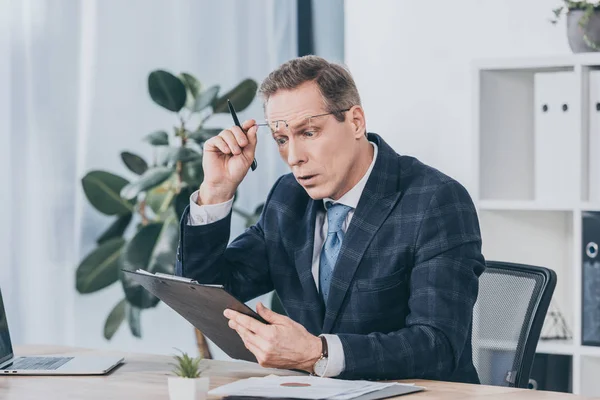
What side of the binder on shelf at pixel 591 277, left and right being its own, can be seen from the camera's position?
front

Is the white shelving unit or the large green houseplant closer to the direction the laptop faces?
the white shelving unit

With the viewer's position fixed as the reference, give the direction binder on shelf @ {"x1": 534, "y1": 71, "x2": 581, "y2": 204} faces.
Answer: facing the viewer

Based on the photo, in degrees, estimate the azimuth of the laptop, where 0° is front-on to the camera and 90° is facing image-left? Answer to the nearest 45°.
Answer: approximately 270°

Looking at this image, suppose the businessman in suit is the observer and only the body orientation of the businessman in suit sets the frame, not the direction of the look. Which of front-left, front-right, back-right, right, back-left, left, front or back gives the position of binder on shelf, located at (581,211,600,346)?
back

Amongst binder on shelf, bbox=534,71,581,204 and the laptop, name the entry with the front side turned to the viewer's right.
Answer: the laptop

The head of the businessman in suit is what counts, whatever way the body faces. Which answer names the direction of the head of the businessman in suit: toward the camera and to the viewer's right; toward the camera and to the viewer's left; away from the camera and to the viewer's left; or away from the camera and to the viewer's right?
toward the camera and to the viewer's left

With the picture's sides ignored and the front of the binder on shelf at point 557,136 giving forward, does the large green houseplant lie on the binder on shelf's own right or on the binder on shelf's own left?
on the binder on shelf's own right

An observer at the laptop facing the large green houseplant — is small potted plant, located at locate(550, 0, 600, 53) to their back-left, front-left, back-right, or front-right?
front-right

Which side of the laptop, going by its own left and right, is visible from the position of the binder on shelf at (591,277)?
front

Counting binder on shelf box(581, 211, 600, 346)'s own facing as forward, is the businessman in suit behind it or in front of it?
in front
